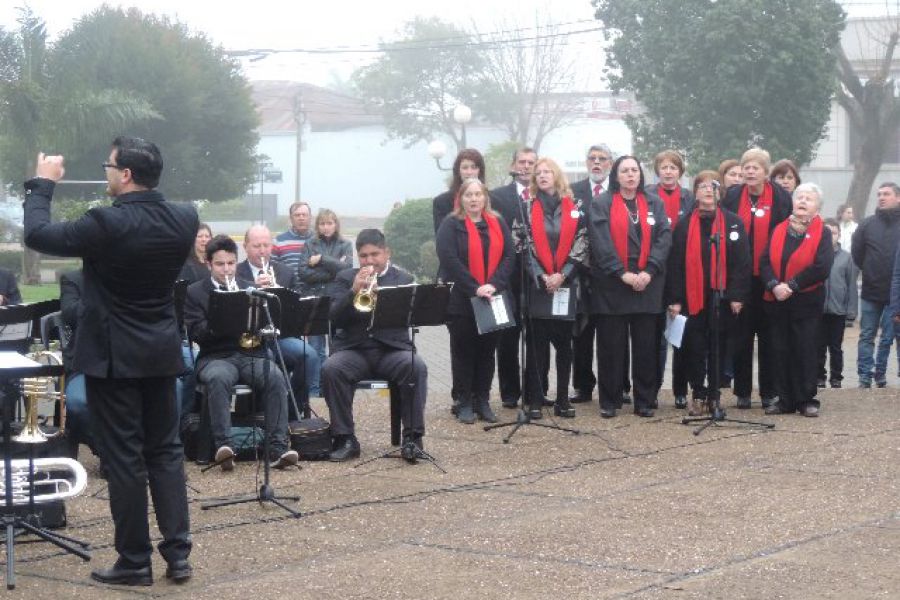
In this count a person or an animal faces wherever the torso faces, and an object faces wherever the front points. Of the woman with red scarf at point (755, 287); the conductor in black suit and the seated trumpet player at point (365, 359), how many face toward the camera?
2

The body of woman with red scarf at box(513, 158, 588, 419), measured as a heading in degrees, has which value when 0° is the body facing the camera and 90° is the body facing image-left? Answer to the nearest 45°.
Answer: approximately 0°

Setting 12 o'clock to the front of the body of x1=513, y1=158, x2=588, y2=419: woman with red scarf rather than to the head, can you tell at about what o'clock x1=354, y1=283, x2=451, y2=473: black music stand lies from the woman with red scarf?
The black music stand is roughly at 1 o'clock from the woman with red scarf.

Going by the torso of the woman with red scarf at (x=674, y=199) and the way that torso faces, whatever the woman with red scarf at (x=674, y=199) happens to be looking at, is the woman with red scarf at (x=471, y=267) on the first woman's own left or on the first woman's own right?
on the first woman's own right
